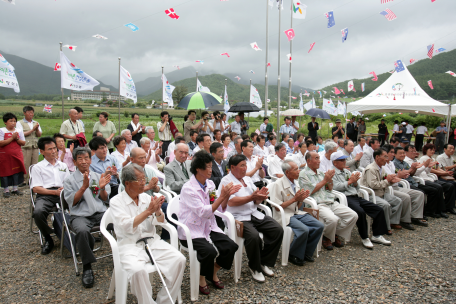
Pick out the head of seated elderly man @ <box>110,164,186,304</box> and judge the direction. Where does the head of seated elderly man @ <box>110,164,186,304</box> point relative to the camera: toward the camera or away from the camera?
toward the camera

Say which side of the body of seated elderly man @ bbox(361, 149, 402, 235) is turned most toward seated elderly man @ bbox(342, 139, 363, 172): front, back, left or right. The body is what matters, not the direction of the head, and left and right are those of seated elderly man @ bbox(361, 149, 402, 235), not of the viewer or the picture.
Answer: back

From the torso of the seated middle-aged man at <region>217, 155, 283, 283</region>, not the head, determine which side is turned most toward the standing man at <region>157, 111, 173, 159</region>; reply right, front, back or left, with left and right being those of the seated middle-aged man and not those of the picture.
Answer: back

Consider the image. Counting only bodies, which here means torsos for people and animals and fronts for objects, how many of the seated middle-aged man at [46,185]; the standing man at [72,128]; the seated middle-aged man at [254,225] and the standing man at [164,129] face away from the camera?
0

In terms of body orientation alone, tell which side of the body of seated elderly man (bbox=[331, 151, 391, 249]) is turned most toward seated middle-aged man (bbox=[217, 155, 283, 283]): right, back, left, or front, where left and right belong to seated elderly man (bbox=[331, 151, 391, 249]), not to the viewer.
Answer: right

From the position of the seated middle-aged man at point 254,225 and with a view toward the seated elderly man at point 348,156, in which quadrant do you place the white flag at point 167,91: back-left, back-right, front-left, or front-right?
front-left

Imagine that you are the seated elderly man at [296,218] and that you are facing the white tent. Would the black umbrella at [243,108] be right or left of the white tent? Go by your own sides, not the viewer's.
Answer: left

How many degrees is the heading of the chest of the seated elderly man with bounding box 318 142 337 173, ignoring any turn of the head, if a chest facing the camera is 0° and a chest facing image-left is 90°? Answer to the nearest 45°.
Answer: approximately 315°

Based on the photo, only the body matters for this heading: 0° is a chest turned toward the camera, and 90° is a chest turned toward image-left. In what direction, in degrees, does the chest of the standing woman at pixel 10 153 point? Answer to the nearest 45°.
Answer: approximately 315°

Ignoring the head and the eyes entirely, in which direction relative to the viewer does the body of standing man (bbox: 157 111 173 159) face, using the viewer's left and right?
facing the viewer and to the right of the viewer

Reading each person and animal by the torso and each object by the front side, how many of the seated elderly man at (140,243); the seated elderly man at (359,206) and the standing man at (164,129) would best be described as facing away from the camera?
0

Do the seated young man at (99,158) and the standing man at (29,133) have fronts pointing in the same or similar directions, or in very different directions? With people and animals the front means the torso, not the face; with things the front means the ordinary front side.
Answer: same or similar directions

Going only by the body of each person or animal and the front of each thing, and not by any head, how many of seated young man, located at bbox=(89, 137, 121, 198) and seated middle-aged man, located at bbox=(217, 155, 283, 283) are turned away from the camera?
0

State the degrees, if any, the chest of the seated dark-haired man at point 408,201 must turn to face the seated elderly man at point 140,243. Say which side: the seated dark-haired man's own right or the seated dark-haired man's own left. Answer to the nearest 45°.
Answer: approximately 90° to the seated dark-haired man's own right

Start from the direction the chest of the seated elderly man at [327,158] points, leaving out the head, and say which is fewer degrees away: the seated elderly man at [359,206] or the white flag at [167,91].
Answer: the seated elderly man

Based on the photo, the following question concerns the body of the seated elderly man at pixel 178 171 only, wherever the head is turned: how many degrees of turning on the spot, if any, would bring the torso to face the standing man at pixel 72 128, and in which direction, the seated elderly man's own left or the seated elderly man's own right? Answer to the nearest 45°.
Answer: approximately 180°

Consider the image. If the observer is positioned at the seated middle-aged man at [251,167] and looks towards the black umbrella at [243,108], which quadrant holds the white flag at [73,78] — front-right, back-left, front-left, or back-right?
front-left
